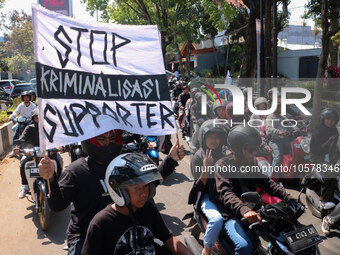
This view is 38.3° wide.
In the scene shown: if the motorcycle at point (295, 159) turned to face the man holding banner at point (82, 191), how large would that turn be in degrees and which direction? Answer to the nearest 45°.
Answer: approximately 45° to its right

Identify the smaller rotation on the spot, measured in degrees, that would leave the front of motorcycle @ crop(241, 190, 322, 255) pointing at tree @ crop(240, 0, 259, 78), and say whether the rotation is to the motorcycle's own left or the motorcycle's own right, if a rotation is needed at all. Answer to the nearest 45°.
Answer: approximately 135° to the motorcycle's own left

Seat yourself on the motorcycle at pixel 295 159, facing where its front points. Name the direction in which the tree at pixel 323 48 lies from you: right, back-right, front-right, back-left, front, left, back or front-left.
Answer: back-left

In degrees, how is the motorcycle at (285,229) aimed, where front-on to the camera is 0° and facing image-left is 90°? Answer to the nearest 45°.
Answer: approximately 315°

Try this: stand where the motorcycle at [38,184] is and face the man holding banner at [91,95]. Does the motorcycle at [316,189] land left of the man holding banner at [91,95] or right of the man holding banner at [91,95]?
left

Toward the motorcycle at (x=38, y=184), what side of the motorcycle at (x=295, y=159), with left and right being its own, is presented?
right

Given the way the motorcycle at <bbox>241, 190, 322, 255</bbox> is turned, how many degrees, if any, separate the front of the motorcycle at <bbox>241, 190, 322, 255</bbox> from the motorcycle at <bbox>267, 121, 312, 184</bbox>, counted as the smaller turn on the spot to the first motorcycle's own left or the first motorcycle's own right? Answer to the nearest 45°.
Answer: approximately 135° to the first motorcycle's own left

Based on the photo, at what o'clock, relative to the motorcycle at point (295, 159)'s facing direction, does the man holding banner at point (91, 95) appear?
The man holding banner is roughly at 2 o'clock from the motorcycle.

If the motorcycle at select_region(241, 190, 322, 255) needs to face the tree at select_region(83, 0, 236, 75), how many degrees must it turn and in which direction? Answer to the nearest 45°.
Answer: approximately 135° to its left

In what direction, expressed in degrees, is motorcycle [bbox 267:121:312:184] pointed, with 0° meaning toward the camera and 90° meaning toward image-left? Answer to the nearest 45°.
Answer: approximately 315°
